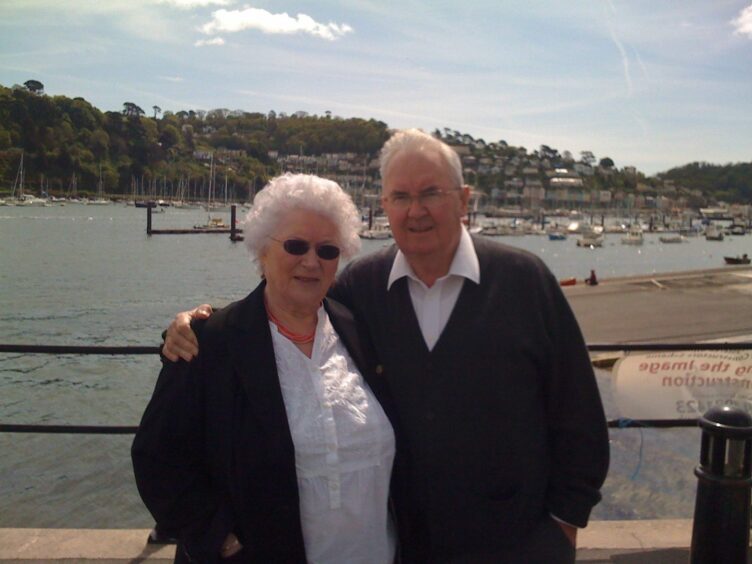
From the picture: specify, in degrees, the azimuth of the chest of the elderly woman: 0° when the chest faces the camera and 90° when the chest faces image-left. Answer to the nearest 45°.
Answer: approximately 315°

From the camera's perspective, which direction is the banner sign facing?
away from the camera

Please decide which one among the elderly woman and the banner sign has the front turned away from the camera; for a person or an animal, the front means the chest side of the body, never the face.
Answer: the banner sign

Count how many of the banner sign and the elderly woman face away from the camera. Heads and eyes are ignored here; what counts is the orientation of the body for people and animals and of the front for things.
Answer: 1

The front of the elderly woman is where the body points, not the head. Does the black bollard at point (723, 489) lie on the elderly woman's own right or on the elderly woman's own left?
on the elderly woman's own left

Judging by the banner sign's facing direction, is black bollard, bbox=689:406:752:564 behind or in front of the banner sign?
behind

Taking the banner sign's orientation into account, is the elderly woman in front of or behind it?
behind

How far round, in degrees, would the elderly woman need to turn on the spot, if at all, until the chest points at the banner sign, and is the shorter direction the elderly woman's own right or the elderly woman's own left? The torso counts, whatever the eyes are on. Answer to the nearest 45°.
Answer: approximately 90° to the elderly woman's own left

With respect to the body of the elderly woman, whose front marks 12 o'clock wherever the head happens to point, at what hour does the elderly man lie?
The elderly man is roughly at 10 o'clock from the elderly woman.

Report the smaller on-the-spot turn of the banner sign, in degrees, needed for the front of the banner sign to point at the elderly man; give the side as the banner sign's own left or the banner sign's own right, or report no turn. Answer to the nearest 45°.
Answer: approximately 180°
